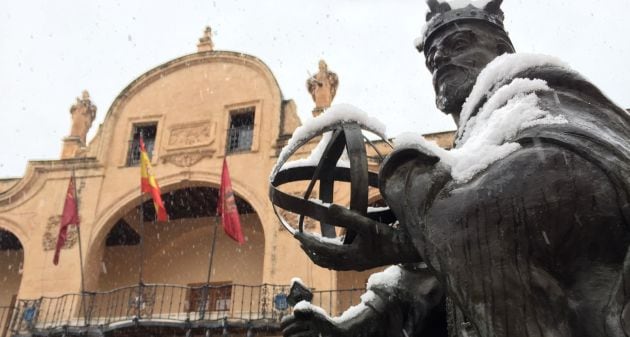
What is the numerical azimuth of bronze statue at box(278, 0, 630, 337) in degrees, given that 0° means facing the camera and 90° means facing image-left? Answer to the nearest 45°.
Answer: approximately 45°

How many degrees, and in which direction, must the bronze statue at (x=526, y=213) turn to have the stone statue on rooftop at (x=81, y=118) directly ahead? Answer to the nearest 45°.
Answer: approximately 90° to its right

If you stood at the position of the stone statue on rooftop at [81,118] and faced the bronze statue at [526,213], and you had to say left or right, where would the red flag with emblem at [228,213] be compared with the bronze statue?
left

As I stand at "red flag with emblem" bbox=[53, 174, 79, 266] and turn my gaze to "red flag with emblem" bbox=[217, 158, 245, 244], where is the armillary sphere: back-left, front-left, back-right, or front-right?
front-right

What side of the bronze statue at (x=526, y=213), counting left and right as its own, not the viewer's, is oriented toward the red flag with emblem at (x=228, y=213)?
right

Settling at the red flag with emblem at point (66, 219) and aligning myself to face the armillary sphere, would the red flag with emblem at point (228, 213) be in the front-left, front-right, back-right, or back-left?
front-left

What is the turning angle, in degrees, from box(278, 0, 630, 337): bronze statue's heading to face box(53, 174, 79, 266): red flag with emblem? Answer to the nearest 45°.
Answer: approximately 90° to its right
